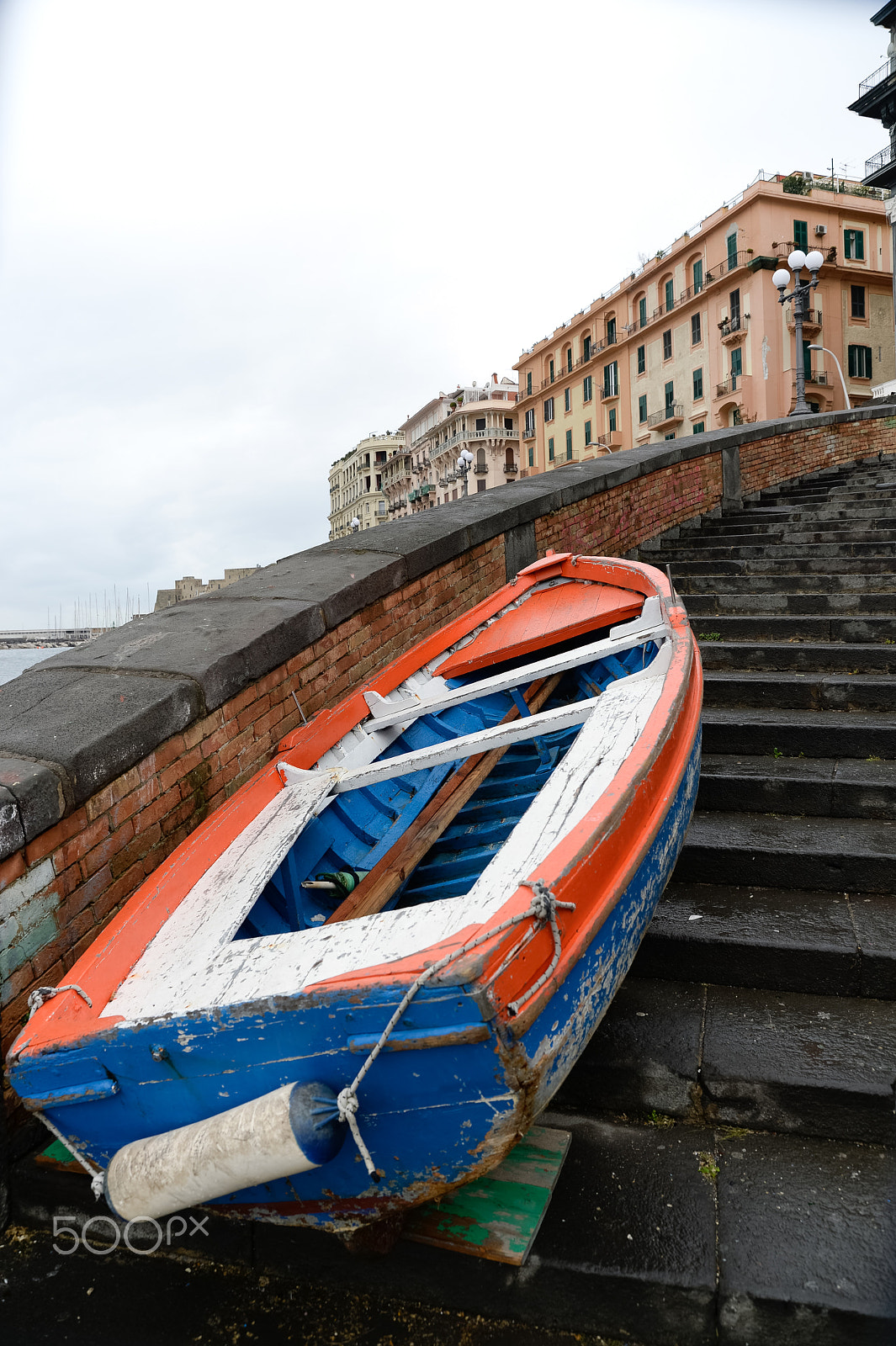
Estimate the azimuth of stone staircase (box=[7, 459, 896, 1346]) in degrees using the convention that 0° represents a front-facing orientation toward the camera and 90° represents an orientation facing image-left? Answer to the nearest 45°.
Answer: approximately 0°

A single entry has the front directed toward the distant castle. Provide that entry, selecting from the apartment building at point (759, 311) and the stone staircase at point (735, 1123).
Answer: the apartment building

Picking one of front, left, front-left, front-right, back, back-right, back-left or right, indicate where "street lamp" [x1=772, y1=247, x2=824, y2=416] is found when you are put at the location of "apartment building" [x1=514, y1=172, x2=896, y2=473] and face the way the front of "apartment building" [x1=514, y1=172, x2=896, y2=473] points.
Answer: front-left

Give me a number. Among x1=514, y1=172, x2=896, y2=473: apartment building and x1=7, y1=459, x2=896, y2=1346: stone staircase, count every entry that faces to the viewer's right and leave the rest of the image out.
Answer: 0

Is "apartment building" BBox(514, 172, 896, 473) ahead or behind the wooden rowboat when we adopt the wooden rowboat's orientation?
ahead

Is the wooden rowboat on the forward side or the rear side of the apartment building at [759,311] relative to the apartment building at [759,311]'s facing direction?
on the forward side

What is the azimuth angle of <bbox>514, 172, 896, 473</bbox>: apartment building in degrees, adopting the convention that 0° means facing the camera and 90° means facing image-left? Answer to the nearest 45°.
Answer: approximately 45°

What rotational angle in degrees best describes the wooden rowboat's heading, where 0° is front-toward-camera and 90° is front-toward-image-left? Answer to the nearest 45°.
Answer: approximately 225°
